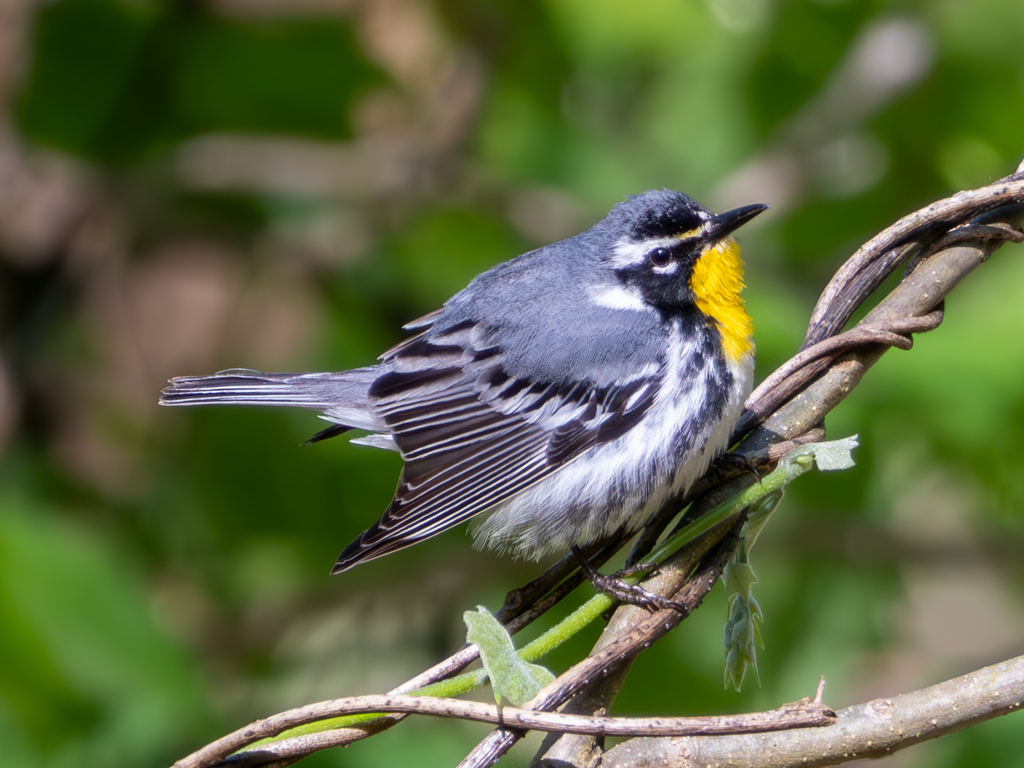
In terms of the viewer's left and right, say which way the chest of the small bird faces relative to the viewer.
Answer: facing to the right of the viewer
